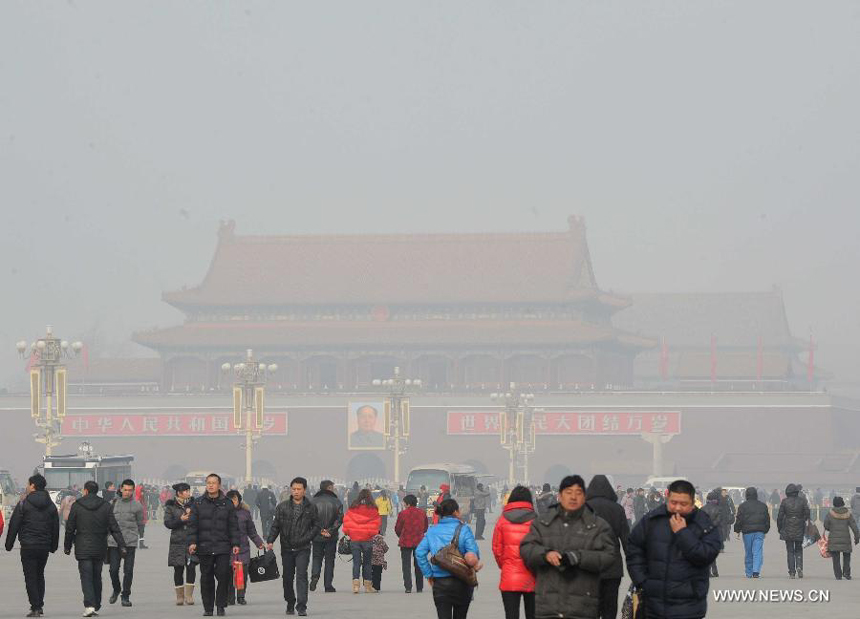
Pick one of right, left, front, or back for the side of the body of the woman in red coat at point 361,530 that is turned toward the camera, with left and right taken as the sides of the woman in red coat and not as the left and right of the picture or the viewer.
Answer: back

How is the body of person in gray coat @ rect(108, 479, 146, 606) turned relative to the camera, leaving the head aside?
toward the camera

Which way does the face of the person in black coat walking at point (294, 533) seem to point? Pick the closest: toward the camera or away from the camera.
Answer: toward the camera

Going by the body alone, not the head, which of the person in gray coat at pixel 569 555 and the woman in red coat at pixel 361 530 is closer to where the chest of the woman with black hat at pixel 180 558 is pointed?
the person in gray coat

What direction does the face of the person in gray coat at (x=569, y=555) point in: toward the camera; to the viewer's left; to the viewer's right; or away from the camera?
toward the camera

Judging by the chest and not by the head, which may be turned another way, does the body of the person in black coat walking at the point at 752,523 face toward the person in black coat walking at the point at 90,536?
no

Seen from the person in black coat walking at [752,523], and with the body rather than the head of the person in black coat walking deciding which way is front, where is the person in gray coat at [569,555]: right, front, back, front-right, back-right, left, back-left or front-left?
back

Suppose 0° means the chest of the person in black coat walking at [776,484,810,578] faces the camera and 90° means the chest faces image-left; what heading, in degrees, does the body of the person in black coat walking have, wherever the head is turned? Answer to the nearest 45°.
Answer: approximately 180°

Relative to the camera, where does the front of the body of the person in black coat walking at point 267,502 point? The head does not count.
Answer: away from the camera

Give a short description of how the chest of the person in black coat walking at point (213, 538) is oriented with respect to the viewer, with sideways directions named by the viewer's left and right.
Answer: facing the viewer

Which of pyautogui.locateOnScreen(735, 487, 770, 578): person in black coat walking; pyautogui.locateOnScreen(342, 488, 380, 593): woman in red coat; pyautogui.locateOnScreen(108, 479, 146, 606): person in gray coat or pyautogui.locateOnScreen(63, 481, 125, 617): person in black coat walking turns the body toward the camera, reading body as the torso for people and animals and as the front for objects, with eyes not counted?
the person in gray coat

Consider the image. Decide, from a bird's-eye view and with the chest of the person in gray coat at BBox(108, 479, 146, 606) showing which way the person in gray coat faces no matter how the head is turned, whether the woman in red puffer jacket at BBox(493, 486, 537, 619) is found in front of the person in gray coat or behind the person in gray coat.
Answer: in front

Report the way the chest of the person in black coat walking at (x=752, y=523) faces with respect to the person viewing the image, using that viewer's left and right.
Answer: facing away from the viewer
